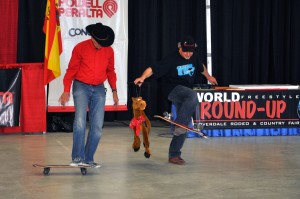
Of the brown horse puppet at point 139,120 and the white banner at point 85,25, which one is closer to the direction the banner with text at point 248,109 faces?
the brown horse puppet

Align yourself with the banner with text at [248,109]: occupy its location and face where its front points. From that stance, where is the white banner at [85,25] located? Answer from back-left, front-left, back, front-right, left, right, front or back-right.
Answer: right

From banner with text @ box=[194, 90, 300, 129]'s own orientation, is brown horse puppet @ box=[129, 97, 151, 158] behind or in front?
in front

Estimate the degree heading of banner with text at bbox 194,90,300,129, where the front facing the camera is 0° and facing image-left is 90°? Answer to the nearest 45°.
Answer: approximately 0°

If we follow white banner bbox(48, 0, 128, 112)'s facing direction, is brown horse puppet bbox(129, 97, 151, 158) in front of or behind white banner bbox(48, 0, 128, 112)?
in front

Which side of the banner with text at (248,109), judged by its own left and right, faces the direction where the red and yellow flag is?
right

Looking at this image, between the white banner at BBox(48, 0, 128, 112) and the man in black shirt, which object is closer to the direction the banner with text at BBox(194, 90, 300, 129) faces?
the man in black shirt

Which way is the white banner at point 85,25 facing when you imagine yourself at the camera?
facing the viewer

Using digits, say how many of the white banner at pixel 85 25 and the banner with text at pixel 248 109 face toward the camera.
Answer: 2

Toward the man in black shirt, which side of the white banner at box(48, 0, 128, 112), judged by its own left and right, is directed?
front
